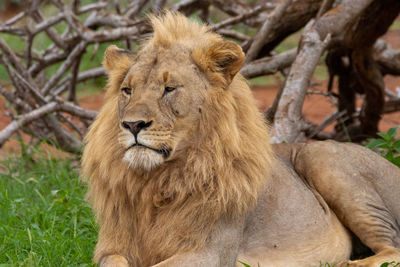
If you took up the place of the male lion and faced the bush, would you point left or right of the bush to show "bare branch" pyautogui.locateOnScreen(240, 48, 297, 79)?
left

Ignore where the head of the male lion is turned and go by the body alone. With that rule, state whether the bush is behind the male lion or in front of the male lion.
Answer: behind

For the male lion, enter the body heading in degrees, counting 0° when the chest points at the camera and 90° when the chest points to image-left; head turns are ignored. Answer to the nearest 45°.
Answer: approximately 45°

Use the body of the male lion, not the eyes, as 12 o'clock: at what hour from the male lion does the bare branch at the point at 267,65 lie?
The bare branch is roughly at 5 o'clock from the male lion.
